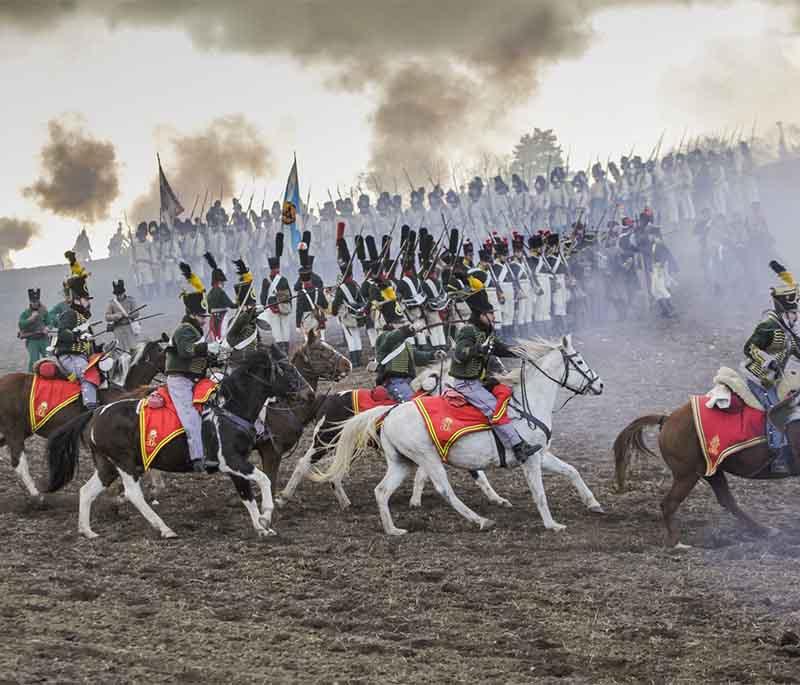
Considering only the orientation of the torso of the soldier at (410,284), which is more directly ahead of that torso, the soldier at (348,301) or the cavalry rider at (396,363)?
the cavalry rider

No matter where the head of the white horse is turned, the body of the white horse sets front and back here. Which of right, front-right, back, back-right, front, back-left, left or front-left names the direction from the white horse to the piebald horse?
back

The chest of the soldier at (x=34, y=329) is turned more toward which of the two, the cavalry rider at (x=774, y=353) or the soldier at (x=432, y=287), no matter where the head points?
the cavalry rider

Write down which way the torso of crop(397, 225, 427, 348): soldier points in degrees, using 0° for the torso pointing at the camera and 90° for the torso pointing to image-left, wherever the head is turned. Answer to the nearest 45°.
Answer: approximately 315°

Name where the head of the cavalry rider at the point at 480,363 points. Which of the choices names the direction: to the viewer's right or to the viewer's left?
to the viewer's right

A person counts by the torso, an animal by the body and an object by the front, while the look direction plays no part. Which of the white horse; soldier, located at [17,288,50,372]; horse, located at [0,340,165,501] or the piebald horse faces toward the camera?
the soldier

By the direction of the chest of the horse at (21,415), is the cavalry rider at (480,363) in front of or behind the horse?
in front

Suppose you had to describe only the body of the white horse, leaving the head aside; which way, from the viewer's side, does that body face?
to the viewer's right

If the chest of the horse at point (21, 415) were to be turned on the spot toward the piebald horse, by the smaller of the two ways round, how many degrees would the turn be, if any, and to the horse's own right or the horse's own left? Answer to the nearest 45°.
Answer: approximately 45° to the horse's own right

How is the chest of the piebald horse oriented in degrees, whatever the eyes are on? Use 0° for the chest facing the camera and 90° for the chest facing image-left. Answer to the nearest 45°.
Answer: approximately 270°

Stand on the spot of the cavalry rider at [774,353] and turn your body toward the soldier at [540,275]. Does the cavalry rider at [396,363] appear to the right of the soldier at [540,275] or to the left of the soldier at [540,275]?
left

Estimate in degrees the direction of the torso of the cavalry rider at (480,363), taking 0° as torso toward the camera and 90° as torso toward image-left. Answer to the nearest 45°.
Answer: approximately 270°

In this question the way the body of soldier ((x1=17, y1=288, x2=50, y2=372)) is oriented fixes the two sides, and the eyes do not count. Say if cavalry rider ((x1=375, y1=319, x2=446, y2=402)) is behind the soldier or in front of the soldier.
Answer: in front

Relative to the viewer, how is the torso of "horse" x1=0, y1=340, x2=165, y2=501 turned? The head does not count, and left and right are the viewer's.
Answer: facing to the right of the viewer
